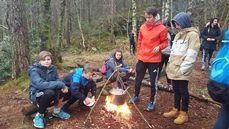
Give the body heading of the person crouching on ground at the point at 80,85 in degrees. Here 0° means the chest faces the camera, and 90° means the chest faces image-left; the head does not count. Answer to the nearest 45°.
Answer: approximately 315°

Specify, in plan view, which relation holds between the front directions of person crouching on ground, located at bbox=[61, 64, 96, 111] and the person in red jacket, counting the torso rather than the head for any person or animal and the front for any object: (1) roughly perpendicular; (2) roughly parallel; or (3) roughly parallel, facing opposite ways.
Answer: roughly perpendicular

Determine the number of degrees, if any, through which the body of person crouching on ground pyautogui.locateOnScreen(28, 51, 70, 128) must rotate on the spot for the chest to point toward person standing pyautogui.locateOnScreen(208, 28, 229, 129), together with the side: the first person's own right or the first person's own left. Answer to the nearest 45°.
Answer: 0° — they already face them

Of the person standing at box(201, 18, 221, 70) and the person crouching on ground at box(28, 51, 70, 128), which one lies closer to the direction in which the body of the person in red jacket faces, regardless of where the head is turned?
the person crouching on ground

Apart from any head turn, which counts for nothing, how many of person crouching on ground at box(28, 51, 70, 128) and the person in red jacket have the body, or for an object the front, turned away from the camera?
0

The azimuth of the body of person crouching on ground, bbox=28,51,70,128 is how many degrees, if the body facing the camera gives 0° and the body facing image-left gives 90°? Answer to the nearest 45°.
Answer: approximately 315°

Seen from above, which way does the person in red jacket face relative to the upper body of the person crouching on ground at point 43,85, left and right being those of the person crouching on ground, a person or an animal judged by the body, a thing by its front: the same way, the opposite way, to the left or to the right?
to the right

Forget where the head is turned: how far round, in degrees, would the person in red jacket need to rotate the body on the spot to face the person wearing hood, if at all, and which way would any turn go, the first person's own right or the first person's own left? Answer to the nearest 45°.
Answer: approximately 90° to the first person's own left

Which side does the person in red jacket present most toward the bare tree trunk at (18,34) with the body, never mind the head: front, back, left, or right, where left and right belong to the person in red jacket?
right

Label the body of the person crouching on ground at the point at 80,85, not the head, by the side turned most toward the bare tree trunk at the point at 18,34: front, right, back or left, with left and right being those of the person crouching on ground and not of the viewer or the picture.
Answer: back

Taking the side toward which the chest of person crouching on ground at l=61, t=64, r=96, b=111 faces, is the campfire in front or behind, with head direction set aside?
in front
